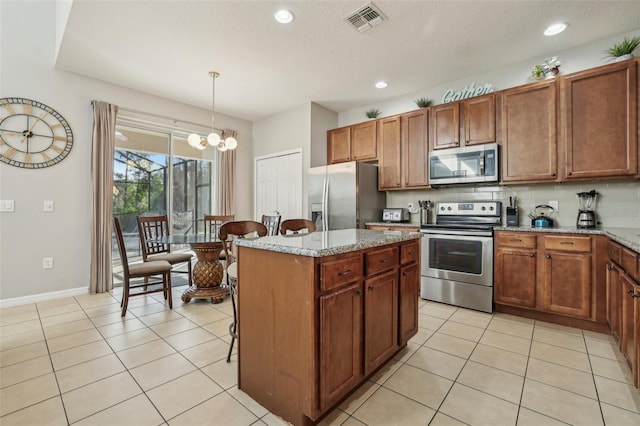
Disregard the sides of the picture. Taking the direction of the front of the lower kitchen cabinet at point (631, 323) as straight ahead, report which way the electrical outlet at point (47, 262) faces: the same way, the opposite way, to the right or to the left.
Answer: the opposite way

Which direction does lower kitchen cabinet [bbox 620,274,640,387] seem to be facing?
to the viewer's left

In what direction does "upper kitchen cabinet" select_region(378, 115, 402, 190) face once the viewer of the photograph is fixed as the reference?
facing the viewer and to the left of the viewer

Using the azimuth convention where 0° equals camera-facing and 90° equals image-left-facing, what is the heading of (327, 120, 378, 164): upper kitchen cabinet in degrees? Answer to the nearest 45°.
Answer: approximately 45°

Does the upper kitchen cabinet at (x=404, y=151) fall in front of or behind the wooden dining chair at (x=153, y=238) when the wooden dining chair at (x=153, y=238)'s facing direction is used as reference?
in front

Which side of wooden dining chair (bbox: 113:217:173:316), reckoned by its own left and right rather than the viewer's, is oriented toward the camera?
right

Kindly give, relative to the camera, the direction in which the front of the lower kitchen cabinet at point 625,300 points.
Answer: facing to the left of the viewer

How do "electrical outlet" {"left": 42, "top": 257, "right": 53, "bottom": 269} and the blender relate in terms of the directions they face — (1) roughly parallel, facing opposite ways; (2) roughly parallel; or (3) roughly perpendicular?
roughly perpendicular

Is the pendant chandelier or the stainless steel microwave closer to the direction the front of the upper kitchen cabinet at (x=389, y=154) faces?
the pendant chandelier

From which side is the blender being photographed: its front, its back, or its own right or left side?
front

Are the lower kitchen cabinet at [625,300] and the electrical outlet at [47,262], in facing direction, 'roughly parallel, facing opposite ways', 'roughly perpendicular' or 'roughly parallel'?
roughly parallel, facing opposite ways
